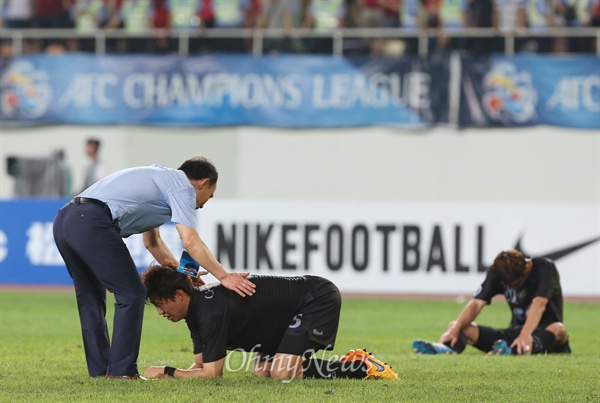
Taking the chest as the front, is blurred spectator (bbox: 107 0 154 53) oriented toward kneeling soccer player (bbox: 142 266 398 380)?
yes

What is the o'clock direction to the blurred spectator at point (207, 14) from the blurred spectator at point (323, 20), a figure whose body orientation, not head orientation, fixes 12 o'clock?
the blurred spectator at point (207, 14) is roughly at 3 o'clock from the blurred spectator at point (323, 20).

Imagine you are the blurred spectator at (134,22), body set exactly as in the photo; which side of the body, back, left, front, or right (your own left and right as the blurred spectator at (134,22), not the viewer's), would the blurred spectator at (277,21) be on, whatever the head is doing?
left

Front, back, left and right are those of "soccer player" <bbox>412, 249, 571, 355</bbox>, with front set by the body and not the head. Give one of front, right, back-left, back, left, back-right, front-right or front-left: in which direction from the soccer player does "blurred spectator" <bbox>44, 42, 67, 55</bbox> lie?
right

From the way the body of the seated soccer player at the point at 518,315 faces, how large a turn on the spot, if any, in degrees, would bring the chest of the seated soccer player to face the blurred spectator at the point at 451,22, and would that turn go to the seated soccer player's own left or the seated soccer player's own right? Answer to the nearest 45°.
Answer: approximately 135° to the seated soccer player's own right

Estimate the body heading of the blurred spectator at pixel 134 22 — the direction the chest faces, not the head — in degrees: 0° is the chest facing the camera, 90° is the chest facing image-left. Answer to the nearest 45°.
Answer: approximately 0°

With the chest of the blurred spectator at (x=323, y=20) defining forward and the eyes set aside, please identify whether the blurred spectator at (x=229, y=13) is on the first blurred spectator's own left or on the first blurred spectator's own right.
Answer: on the first blurred spectator's own right

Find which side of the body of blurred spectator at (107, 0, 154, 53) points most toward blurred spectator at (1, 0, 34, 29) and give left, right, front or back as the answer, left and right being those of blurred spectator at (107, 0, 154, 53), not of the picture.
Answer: right

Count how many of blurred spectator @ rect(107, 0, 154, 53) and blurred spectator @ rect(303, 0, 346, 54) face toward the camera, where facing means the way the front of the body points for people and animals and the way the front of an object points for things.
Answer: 2

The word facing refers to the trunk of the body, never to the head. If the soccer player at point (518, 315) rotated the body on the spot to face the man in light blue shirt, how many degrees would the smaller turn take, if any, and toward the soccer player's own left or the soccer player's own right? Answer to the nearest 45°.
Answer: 0° — they already face them

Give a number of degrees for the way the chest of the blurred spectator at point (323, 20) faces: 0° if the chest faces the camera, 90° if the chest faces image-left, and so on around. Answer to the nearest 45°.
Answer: approximately 0°

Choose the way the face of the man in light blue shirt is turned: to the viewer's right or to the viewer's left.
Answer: to the viewer's right
